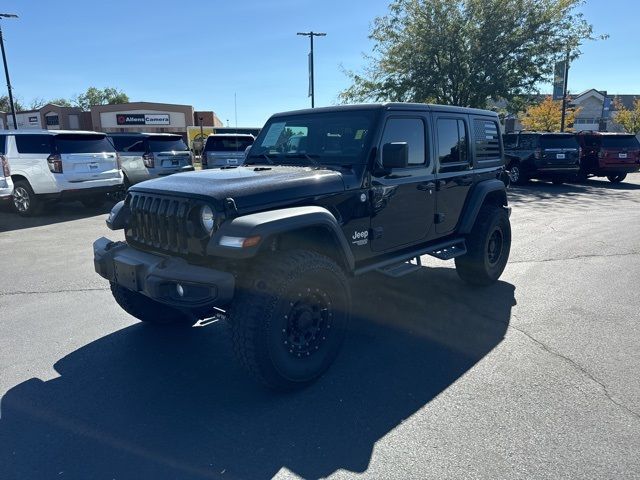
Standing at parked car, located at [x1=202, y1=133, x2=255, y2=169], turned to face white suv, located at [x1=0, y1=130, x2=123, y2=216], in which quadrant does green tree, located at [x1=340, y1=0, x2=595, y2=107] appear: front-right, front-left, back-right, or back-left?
back-left

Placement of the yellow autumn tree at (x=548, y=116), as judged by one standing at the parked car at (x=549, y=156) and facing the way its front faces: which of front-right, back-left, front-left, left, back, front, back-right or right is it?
front-right

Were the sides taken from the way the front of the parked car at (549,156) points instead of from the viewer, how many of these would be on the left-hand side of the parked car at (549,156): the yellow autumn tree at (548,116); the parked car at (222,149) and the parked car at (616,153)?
1

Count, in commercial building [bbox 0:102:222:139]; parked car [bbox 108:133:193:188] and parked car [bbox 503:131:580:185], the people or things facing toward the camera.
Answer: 1

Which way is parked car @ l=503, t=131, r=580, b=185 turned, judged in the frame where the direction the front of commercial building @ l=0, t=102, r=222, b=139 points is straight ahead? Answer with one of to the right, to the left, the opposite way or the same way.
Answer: the opposite way

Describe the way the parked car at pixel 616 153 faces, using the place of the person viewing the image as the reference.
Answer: facing away from the viewer and to the left of the viewer

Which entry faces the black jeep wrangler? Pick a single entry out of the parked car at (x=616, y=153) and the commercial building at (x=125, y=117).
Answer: the commercial building

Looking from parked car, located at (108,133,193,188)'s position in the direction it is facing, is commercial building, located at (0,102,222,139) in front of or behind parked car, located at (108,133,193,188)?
in front

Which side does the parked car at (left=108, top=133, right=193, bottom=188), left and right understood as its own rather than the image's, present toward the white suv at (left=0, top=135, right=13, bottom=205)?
left

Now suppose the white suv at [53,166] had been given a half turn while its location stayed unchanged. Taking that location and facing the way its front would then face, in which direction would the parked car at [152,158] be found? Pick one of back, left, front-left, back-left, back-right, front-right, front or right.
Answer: left

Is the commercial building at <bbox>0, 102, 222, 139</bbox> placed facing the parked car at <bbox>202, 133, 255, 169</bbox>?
yes

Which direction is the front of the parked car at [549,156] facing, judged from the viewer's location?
facing away from the viewer and to the left of the viewer

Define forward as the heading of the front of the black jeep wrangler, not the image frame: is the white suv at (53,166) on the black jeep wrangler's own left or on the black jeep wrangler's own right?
on the black jeep wrangler's own right

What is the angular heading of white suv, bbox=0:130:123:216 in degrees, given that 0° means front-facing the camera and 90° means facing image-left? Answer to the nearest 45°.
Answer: approximately 135°

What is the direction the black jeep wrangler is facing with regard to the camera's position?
facing the viewer and to the left of the viewer

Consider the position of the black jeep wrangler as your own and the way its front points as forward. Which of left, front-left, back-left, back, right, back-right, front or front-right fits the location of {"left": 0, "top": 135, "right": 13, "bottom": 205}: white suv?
right

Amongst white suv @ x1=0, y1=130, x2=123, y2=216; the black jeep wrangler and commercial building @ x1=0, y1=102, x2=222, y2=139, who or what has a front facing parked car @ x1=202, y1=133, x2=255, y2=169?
the commercial building

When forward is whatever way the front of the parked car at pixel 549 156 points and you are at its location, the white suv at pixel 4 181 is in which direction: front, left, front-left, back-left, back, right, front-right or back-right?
left

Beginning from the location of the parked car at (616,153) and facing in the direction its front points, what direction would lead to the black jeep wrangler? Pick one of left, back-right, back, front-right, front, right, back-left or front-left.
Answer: back-left

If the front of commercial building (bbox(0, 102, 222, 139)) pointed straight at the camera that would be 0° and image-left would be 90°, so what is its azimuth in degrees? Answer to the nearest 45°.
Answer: approximately 0°
